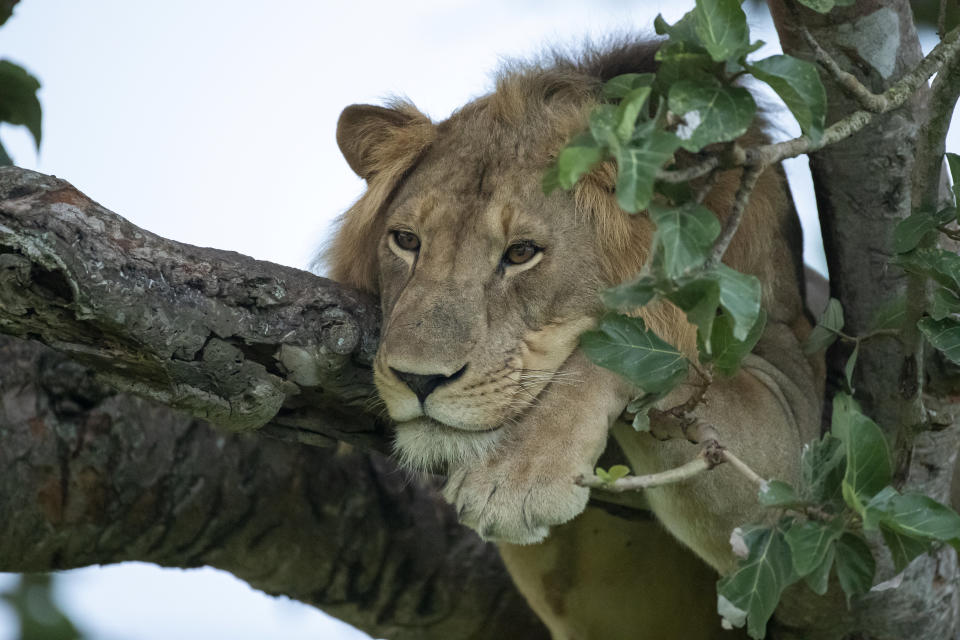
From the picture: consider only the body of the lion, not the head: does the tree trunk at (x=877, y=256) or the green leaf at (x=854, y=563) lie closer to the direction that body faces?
the green leaf

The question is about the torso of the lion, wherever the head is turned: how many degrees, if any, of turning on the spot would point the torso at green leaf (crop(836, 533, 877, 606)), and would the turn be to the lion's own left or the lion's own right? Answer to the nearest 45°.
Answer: approximately 90° to the lion's own left

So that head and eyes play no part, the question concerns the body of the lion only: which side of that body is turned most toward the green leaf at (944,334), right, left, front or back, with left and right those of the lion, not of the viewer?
left

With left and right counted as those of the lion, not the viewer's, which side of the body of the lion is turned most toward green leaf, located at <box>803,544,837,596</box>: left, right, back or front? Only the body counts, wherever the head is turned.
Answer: left

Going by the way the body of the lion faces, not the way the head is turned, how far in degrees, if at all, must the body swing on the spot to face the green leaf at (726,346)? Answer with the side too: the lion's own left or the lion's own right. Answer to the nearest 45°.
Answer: approximately 90° to the lion's own left
